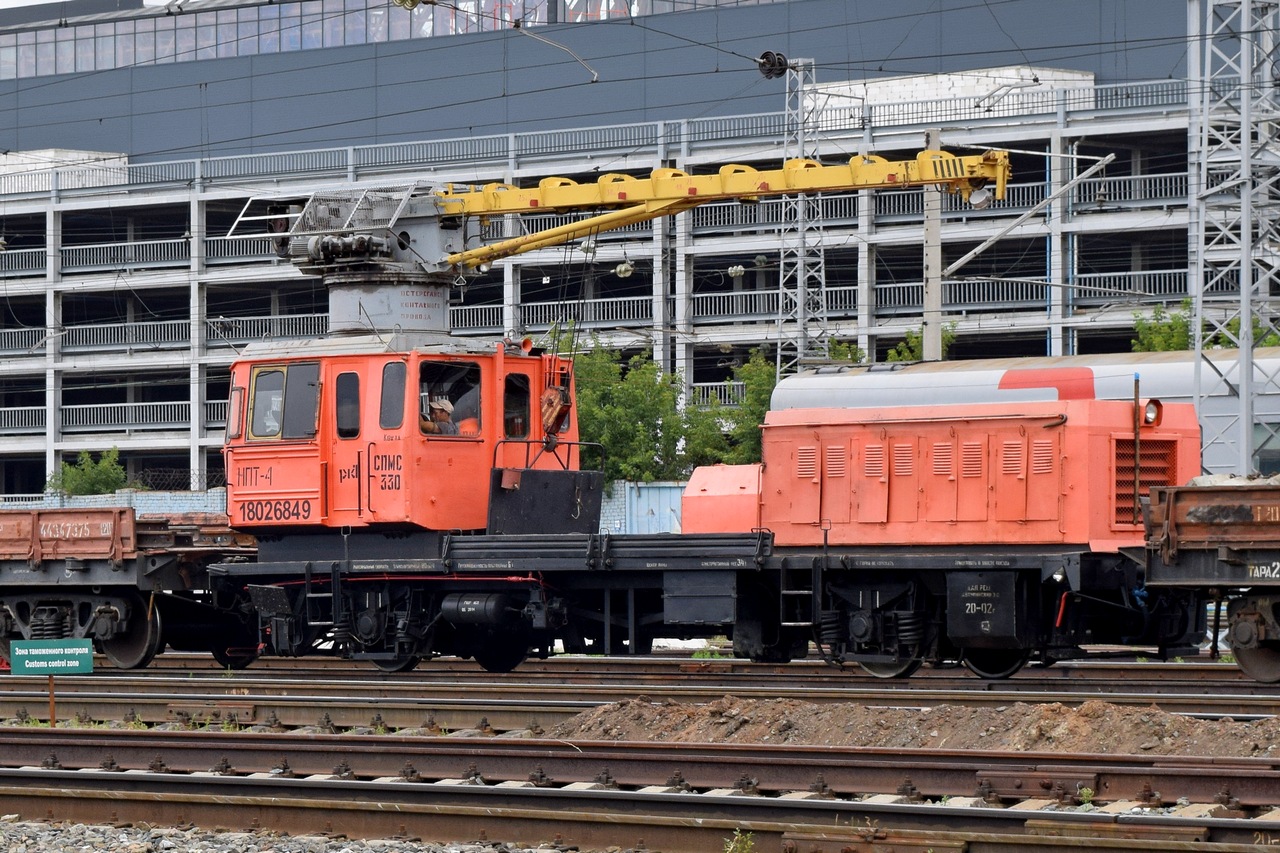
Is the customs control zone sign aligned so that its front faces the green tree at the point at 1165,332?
no

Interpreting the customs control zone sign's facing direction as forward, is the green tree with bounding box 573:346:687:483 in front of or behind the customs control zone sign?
behind

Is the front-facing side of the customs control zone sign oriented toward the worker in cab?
no

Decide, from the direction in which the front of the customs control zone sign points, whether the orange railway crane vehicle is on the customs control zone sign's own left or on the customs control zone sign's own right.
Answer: on the customs control zone sign's own left

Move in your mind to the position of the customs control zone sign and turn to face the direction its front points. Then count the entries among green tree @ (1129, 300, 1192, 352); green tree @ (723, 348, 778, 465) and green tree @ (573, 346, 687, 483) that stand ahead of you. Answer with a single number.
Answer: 0

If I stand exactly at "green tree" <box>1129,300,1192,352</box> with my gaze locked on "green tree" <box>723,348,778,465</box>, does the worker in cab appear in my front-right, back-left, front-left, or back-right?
front-left

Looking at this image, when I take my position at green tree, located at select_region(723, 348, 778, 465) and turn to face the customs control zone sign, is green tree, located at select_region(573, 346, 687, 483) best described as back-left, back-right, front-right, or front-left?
front-right

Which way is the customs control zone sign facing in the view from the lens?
facing the viewer

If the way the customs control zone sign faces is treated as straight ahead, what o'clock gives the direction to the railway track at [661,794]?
The railway track is roughly at 11 o'clock from the customs control zone sign.

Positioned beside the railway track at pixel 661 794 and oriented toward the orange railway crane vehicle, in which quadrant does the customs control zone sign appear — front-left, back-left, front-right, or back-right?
front-left

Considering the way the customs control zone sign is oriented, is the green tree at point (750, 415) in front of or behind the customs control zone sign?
behind
